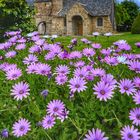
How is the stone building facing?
toward the camera

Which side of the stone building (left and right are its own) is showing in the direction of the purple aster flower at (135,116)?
front

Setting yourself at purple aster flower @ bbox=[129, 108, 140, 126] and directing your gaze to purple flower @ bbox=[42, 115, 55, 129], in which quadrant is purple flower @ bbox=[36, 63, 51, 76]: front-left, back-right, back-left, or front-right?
front-right

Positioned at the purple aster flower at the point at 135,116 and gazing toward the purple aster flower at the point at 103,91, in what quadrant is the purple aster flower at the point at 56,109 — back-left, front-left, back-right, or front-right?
front-left

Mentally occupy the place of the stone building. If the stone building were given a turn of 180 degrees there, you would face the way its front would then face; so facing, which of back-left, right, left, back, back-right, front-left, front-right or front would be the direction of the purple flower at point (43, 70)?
back

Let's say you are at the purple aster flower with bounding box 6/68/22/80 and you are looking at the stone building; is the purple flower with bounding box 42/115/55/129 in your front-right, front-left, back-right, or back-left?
back-right

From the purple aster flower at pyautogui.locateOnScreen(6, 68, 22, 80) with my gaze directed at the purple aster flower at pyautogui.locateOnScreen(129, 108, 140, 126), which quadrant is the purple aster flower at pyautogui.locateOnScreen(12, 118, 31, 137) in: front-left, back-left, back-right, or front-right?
front-right

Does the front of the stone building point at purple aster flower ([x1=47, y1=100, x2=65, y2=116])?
yes

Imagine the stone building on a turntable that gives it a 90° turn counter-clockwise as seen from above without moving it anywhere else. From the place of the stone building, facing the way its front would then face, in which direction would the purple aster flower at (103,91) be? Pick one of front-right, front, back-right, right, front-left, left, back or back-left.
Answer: right

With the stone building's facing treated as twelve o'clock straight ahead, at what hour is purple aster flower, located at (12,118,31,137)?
The purple aster flower is roughly at 12 o'clock from the stone building.

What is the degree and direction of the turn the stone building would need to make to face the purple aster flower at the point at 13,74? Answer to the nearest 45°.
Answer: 0° — it already faces it

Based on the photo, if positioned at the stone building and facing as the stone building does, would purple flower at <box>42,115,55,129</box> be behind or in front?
in front
